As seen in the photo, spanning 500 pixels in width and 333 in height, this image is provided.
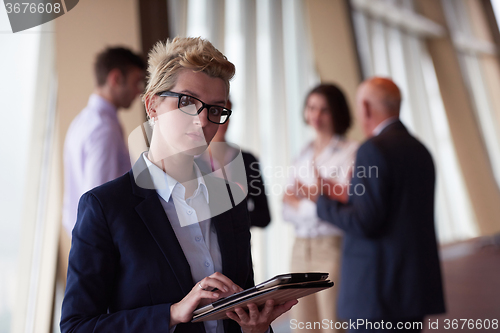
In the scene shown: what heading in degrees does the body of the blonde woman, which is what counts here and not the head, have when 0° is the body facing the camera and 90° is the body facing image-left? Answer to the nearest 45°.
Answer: approximately 315°

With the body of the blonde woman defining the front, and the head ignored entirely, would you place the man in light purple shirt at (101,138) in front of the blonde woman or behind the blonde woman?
behind

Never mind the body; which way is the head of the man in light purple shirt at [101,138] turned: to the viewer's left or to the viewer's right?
to the viewer's right
